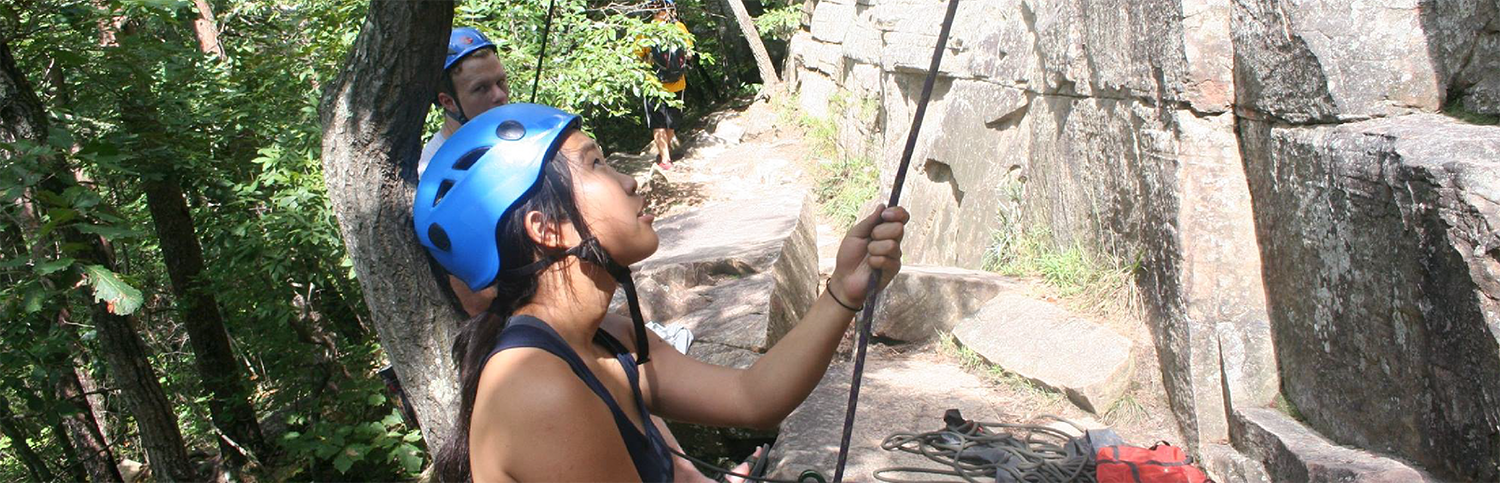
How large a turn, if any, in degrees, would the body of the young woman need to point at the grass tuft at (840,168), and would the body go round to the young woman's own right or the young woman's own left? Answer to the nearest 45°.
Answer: approximately 90° to the young woman's own left

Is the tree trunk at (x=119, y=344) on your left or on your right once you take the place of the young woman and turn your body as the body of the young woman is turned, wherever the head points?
on your left

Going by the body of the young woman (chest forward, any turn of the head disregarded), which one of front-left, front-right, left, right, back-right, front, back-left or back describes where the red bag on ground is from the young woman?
front-left

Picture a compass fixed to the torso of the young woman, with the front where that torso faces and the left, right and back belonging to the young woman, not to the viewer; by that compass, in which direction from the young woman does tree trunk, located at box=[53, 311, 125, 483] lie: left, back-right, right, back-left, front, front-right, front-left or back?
back-left

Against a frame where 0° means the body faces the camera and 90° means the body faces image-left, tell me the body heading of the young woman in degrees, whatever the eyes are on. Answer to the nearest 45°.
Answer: approximately 270°

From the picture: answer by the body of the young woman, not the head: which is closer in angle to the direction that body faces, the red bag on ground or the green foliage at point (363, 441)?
the red bag on ground

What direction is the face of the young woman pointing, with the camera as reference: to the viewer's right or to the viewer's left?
to the viewer's right

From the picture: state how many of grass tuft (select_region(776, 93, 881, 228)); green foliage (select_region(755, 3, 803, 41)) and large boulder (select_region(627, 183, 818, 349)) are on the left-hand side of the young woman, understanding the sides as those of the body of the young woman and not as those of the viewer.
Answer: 3

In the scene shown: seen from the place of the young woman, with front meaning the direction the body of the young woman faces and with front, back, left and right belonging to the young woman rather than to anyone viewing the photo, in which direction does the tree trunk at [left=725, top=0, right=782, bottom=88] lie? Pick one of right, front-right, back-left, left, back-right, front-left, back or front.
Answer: left

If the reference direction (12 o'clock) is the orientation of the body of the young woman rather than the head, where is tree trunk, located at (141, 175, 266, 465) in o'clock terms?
The tree trunk is roughly at 8 o'clock from the young woman.

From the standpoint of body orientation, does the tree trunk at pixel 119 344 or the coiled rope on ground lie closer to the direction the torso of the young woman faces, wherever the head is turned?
the coiled rope on ground

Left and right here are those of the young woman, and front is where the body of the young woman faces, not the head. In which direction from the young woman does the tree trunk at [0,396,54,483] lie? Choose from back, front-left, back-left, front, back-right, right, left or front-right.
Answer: back-left
